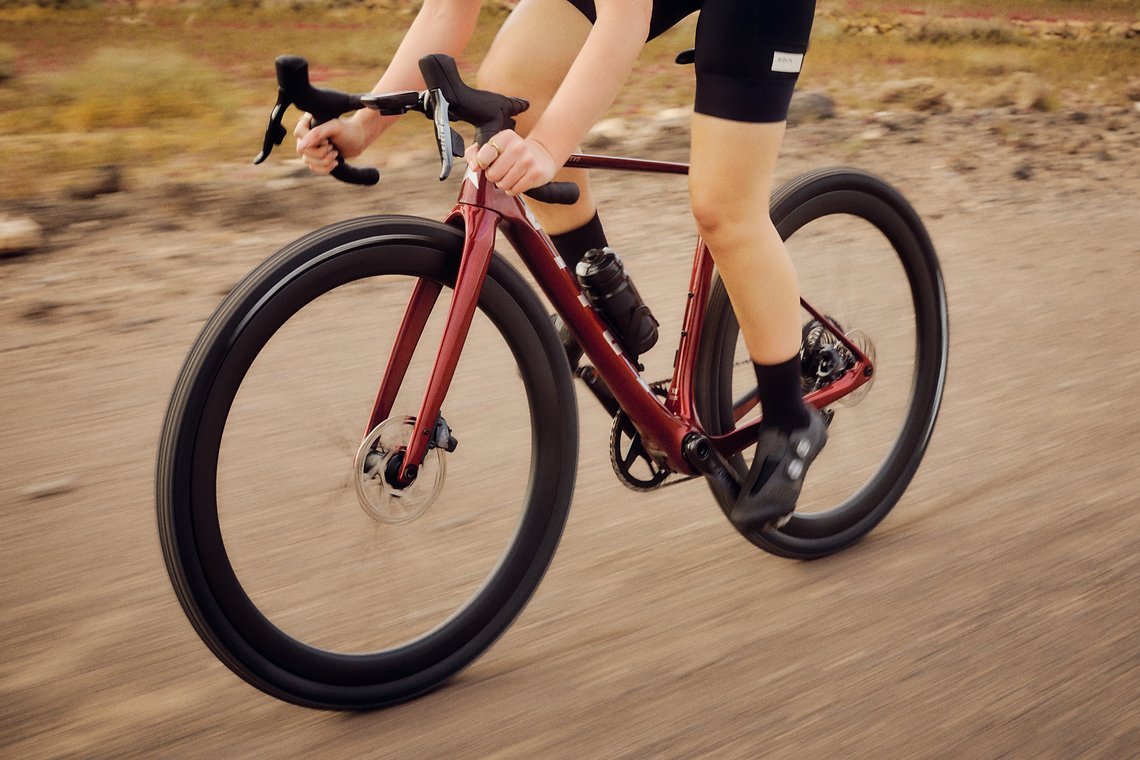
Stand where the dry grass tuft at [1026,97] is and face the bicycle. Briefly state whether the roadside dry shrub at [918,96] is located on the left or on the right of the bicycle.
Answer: right

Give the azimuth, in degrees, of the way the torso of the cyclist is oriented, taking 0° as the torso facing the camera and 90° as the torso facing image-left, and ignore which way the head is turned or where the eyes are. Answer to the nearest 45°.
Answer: approximately 45°

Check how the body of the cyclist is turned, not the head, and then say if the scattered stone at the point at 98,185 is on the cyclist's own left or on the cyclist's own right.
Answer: on the cyclist's own right

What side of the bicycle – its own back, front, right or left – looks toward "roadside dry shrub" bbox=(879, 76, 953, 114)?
back

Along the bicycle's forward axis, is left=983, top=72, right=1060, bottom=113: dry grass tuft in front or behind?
behind

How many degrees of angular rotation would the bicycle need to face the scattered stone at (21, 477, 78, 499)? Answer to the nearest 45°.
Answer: approximately 90° to its right

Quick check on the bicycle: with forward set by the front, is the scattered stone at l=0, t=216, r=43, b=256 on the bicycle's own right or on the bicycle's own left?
on the bicycle's own right

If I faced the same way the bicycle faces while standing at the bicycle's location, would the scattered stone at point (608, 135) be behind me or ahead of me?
behind
